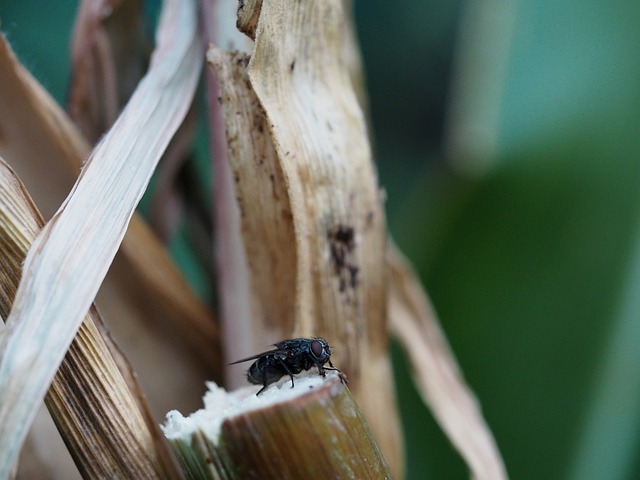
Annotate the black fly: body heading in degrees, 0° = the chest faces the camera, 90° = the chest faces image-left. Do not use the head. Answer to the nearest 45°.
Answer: approximately 270°
